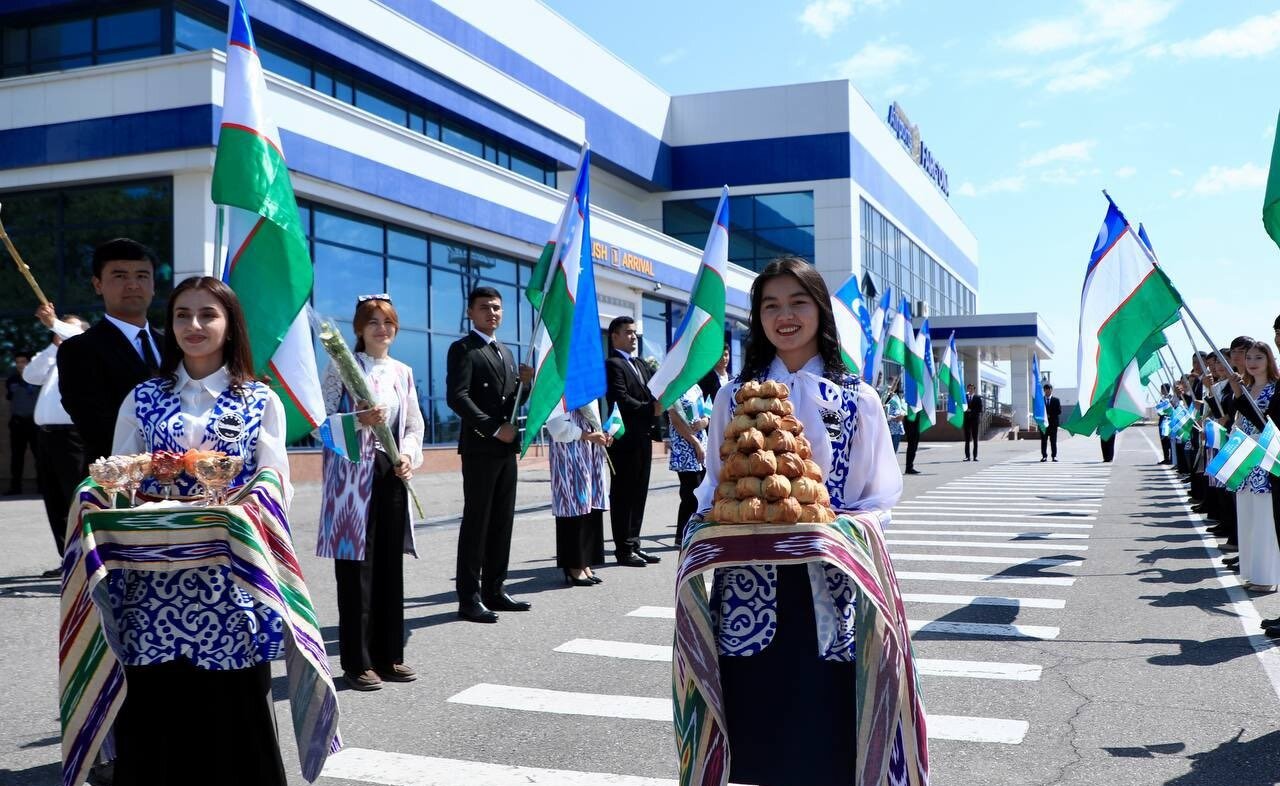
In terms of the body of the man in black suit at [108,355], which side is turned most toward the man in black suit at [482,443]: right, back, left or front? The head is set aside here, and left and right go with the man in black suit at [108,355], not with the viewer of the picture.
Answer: left

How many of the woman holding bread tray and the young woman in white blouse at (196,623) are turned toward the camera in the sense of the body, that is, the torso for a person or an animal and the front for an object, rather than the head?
2

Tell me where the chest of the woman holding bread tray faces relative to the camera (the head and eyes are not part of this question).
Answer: toward the camera

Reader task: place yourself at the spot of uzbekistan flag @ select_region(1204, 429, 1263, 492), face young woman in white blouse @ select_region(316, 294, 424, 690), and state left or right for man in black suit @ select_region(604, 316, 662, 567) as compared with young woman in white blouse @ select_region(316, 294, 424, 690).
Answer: right

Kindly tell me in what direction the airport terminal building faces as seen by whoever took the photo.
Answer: facing the viewer and to the right of the viewer

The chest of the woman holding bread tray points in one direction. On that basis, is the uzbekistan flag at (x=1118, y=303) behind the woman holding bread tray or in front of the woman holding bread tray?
behind

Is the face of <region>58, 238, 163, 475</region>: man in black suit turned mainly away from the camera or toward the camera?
toward the camera

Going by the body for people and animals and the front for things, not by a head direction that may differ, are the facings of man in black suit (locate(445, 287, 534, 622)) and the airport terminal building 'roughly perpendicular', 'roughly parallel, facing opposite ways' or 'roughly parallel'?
roughly parallel

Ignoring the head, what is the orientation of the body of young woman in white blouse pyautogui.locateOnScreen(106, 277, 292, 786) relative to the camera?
toward the camera

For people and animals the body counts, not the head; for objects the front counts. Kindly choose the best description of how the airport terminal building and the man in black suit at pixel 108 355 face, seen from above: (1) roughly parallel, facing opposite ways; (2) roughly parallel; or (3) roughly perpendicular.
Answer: roughly parallel

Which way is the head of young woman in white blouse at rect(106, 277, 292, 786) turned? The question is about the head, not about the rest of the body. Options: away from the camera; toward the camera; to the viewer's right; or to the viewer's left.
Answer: toward the camera
